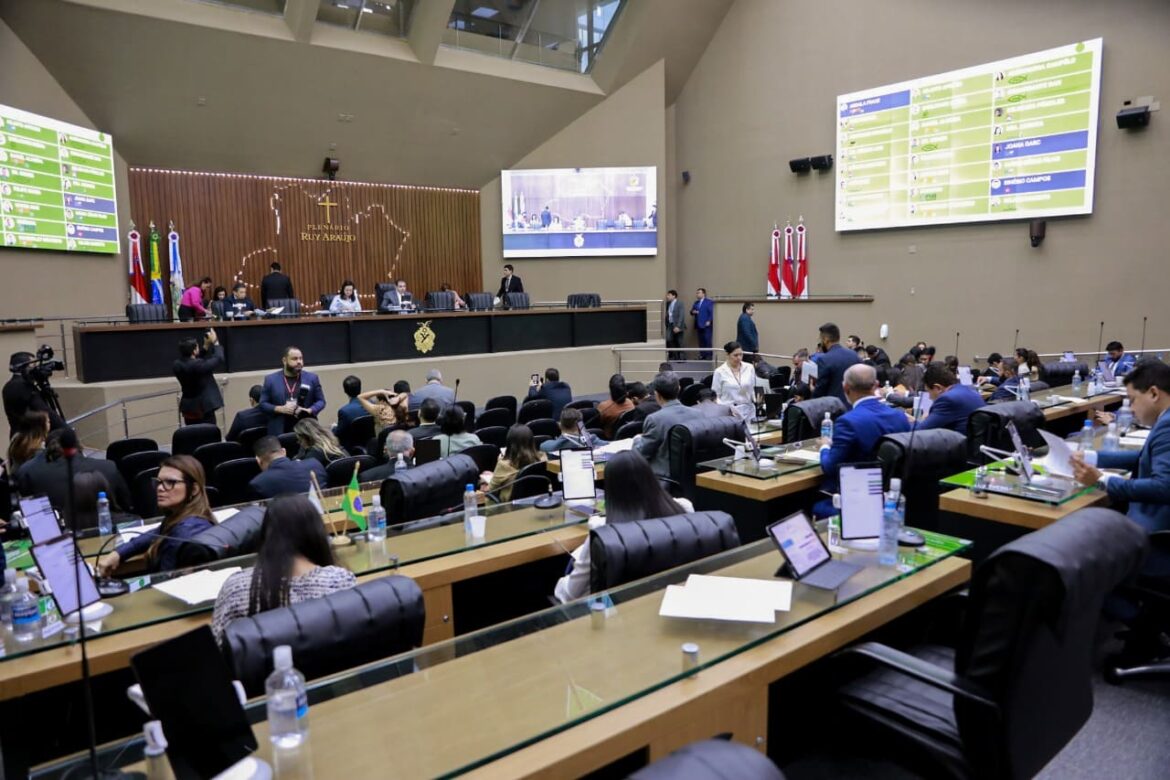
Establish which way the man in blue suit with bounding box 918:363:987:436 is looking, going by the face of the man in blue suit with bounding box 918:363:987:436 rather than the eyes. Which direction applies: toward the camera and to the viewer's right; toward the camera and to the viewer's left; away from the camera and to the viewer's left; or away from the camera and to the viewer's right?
away from the camera and to the viewer's left

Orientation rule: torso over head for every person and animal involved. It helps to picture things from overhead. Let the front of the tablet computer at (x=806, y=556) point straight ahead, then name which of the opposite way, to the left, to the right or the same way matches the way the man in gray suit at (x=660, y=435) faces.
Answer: the opposite way

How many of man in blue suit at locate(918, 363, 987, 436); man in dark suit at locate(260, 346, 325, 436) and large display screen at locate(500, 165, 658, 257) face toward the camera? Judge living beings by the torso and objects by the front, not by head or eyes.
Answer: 2

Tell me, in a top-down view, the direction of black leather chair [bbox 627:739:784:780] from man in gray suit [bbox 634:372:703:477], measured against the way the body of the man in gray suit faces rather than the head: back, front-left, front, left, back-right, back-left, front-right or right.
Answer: back-left

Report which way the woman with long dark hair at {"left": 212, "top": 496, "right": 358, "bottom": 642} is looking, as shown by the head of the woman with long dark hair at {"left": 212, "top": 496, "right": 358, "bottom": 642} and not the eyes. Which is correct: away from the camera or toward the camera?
away from the camera

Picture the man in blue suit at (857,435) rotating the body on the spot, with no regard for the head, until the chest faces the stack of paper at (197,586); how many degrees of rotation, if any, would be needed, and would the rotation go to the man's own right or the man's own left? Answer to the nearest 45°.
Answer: approximately 90° to the man's own left

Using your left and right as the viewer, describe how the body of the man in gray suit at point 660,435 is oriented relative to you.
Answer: facing away from the viewer and to the left of the viewer

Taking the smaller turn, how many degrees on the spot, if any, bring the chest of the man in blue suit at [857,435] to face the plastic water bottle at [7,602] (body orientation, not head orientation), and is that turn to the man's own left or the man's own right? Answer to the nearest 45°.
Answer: approximately 90° to the man's own left

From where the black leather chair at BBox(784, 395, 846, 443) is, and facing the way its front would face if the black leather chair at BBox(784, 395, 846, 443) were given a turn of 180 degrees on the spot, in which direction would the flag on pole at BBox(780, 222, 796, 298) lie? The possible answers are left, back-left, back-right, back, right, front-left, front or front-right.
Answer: back-left

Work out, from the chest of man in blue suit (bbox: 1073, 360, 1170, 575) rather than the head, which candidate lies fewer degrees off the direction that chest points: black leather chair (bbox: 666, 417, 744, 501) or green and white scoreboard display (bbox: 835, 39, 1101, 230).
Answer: the black leather chair
